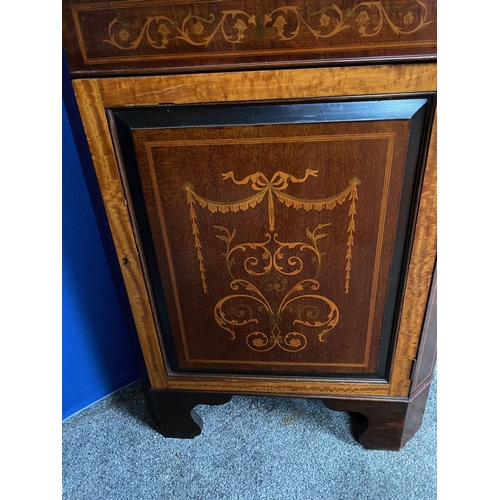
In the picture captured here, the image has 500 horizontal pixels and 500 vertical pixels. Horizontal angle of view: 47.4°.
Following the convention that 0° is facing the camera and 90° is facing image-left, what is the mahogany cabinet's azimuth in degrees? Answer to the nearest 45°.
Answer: approximately 0°
